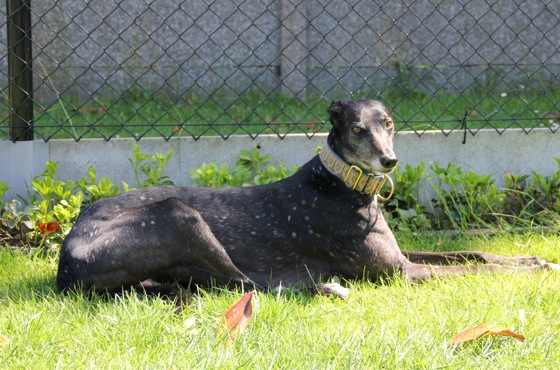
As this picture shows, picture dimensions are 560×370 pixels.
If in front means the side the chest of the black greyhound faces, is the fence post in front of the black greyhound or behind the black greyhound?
behind

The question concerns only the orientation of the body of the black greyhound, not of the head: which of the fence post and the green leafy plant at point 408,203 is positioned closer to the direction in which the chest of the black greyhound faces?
the green leafy plant

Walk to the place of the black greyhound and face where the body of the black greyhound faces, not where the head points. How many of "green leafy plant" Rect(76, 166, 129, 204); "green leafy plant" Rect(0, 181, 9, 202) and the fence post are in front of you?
0

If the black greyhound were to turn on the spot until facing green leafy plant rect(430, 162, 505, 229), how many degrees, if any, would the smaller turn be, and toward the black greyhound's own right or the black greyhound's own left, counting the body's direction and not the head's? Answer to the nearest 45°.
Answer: approximately 45° to the black greyhound's own left

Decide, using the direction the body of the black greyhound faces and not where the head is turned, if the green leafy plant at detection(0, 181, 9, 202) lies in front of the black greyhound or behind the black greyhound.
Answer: behind

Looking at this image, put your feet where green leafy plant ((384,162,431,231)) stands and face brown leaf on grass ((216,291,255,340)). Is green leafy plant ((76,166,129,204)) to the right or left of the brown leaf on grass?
right

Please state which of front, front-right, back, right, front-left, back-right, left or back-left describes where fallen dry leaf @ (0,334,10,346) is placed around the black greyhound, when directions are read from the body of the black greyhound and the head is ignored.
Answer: back-right

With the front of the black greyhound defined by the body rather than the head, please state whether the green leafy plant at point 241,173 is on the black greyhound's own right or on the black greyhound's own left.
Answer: on the black greyhound's own left

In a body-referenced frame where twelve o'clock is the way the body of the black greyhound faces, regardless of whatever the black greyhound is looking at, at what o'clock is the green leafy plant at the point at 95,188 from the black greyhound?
The green leafy plant is roughly at 7 o'clock from the black greyhound.

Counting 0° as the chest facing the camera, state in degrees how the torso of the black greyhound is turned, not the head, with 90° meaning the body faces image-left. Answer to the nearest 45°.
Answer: approximately 270°

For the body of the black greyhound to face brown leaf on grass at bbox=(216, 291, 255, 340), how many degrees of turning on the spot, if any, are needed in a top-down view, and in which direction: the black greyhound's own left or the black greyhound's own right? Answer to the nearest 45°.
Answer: approximately 90° to the black greyhound's own right

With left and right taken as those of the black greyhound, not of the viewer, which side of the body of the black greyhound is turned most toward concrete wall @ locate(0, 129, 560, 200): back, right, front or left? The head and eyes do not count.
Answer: left

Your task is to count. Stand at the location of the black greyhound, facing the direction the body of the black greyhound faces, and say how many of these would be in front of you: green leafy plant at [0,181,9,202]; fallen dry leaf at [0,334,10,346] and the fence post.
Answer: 0
